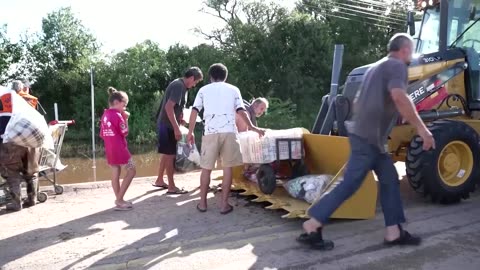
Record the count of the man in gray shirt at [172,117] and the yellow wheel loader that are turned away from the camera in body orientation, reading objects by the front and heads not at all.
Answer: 0

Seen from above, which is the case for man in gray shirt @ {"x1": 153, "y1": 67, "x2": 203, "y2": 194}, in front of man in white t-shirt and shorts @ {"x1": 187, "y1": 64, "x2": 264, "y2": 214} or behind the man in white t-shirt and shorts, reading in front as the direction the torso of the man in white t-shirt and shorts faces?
in front

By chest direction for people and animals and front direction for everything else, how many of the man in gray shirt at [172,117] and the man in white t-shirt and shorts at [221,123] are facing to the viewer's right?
1

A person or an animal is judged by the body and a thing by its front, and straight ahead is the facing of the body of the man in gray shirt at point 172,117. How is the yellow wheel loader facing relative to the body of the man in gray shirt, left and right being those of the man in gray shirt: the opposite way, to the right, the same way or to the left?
the opposite way

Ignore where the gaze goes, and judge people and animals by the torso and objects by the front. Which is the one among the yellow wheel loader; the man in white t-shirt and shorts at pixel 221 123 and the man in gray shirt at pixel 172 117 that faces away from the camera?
the man in white t-shirt and shorts

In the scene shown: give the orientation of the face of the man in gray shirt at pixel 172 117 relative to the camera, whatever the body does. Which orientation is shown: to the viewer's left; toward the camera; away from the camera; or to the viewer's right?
to the viewer's right

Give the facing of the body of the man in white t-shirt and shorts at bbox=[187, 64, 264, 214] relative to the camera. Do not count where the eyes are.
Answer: away from the camera

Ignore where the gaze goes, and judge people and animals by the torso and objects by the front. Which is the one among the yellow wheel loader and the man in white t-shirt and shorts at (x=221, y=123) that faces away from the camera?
the man in white t-shirt and shorts

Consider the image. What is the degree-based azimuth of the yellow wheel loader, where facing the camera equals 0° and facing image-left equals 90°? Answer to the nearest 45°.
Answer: approximately 45°

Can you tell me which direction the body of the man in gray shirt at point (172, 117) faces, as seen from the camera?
to the viewer's right

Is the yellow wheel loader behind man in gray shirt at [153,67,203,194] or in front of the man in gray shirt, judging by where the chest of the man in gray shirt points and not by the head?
in front

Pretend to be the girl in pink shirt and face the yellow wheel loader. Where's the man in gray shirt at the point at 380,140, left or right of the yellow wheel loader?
right

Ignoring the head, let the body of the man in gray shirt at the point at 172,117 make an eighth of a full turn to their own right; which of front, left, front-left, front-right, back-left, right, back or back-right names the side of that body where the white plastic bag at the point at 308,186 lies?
front

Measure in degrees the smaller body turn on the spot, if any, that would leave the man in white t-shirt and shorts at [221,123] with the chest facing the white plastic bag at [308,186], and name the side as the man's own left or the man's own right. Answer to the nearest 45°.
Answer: approximately 90° to the man's own right

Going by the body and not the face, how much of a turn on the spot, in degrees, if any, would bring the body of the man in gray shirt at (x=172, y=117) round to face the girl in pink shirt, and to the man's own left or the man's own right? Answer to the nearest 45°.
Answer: approximately 135° to the man's own right
